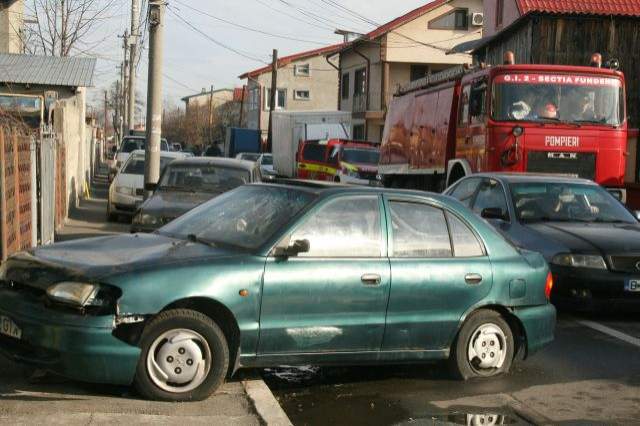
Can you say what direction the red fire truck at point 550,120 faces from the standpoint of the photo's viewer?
facing the viewer and to the right of the viewer

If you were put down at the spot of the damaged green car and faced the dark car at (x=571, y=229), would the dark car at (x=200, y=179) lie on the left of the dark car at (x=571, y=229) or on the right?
left

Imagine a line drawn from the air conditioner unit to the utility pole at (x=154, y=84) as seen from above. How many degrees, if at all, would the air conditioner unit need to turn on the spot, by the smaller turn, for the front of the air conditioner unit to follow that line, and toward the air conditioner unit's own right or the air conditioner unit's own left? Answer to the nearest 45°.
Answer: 0° — it already faces it

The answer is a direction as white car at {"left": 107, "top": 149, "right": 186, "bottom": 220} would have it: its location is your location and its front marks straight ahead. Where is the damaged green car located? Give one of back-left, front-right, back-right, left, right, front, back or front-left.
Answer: front-left

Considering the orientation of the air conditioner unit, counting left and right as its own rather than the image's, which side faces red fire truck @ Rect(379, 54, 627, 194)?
front

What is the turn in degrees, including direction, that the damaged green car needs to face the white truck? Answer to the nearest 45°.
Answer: approximately 135° to its right

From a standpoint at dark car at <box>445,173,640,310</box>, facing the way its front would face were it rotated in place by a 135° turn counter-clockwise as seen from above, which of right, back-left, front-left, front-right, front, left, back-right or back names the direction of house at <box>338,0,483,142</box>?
front

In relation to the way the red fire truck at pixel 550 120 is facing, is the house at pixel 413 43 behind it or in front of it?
behind

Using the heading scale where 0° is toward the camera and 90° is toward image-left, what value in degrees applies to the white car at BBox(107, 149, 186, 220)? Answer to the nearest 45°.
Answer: approximately 45°

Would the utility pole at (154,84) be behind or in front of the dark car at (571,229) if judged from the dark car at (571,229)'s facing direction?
behind

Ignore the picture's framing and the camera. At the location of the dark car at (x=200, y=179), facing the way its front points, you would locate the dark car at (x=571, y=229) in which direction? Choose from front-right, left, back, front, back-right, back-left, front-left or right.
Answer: left

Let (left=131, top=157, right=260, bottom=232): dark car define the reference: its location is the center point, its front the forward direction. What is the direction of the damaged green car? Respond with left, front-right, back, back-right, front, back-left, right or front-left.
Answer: front-left
